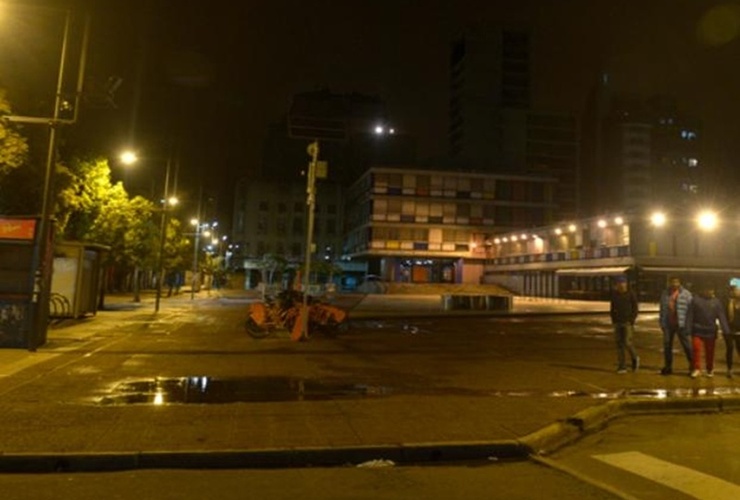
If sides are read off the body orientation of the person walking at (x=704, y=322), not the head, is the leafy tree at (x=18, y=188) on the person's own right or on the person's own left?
on the person's own right

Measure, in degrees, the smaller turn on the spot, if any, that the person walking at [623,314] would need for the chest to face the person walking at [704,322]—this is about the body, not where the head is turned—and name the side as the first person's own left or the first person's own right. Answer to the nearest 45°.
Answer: approximately 135° to the first person's own left

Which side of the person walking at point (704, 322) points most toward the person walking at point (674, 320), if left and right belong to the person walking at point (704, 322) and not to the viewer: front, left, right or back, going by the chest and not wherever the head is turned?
right

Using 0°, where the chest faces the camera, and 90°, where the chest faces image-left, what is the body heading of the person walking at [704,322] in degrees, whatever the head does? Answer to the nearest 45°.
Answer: approximately 0°

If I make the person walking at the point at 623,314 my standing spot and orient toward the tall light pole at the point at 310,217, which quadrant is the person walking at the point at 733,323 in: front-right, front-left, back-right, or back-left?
back-right
